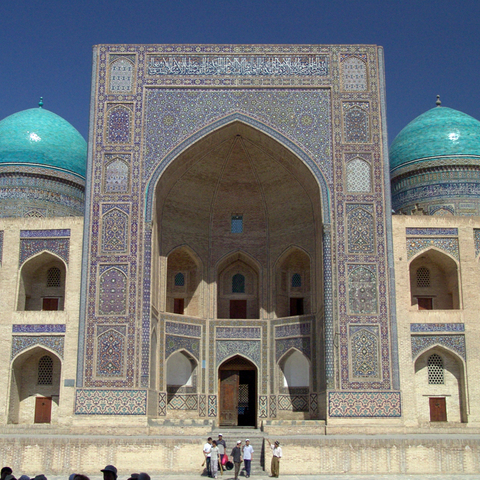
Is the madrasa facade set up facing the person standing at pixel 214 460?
yes

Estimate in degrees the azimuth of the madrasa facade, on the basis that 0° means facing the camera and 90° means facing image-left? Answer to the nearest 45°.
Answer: approximately 0°

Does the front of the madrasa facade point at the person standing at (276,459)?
yes

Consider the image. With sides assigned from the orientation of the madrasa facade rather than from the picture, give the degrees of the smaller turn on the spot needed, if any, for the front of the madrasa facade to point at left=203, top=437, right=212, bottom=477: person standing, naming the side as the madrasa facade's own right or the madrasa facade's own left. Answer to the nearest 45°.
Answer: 0° — it already faces them
